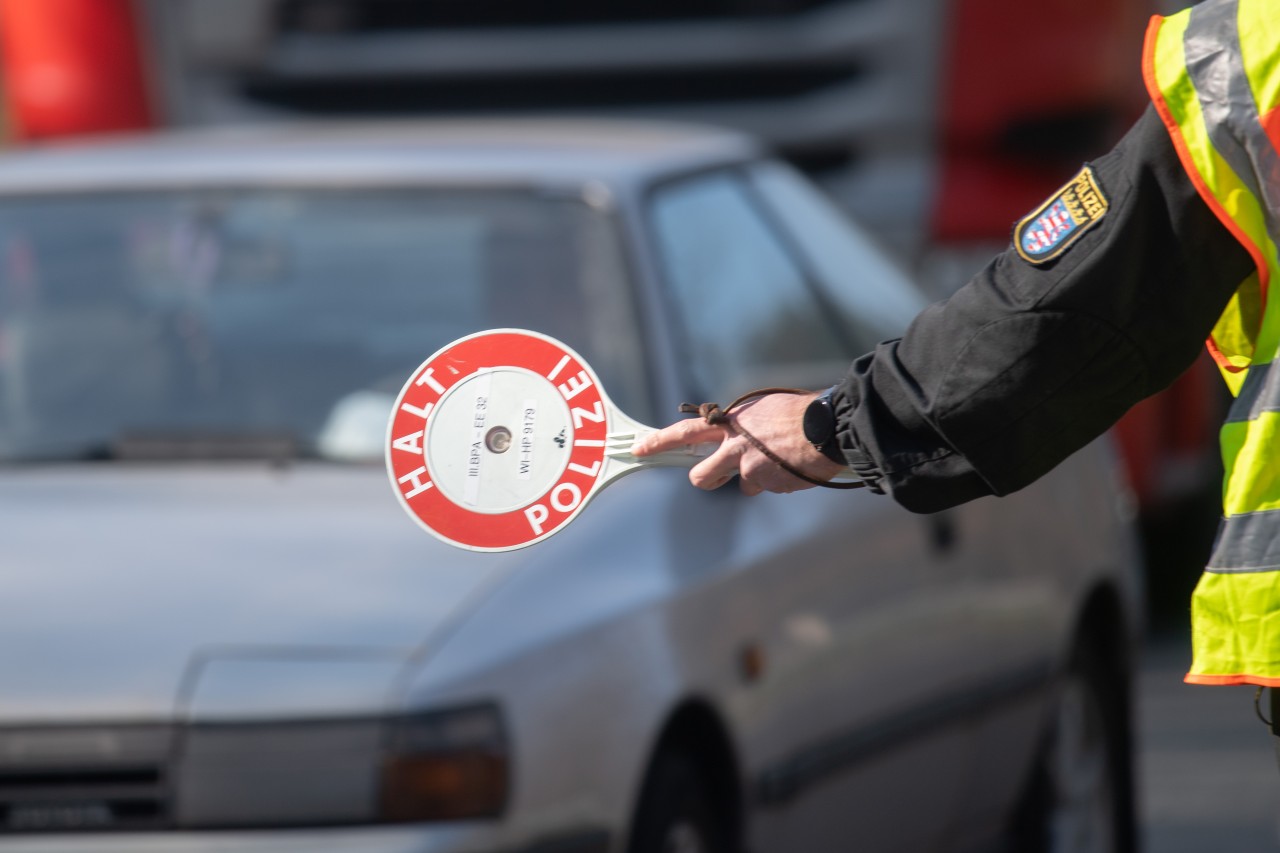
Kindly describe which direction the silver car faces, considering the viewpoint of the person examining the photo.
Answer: facing the viewer and to the left of the viewer
